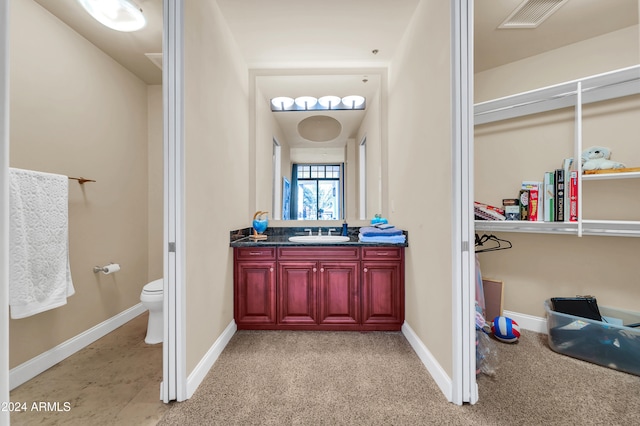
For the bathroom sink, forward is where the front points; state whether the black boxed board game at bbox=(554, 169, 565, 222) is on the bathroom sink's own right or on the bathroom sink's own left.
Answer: on the bathroom sink's own left

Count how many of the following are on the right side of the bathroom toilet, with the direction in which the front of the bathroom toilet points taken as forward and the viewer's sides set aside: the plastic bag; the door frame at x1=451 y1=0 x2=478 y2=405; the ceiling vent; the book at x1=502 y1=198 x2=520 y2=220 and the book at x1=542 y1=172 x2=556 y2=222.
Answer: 0

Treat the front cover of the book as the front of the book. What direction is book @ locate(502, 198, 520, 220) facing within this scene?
toward the camera

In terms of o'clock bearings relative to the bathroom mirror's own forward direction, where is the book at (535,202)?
The book is roughly at 10 o'clock from the bathroom mirror.

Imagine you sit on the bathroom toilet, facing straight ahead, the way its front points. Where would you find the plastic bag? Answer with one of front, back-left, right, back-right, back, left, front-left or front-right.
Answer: back-left

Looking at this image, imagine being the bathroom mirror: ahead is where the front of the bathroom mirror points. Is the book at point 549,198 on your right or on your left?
on your left

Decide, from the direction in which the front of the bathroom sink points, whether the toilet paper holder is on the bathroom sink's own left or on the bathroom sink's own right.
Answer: on the bathroom sink's own right

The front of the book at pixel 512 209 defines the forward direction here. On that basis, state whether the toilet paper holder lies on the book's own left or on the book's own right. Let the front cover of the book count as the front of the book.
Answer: on the book's own right

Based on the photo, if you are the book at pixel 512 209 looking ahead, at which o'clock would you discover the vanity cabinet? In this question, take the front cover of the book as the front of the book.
The vanity cabinet is roughly at 2 o'clock from the book.

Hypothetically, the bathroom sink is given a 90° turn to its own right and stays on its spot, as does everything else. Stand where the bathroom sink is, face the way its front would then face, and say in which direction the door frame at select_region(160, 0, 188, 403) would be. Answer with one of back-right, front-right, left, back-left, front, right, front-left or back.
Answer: front-left

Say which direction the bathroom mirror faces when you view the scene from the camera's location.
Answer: facing the viewer

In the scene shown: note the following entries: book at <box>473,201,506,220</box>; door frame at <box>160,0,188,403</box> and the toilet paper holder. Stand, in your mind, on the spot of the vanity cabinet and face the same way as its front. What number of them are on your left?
1

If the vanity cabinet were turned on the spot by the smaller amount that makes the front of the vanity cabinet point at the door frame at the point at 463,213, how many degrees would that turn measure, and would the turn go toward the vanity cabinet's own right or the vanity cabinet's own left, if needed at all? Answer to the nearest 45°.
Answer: approximately 45° to the vanity cabinet's own left

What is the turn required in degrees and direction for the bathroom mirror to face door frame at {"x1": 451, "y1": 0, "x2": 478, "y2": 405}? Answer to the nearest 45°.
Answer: approximately 45° to its left
